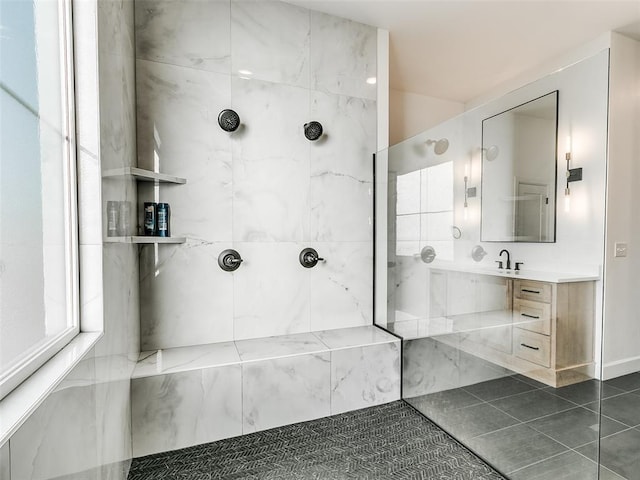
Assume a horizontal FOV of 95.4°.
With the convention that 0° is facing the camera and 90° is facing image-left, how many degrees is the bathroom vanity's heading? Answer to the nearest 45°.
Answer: approximately 45°

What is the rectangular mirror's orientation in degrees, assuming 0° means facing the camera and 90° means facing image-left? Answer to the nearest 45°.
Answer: approximately 45°

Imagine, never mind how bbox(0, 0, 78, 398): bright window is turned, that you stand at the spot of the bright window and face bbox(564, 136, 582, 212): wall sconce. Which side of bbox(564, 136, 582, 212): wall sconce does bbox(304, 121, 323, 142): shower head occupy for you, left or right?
left

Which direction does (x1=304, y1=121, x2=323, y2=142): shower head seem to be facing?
toward the camera

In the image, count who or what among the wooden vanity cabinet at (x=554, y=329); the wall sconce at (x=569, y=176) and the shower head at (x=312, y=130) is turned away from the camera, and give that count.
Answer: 0

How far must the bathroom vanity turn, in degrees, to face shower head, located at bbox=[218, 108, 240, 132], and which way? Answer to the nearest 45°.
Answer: approximately 45° to its right

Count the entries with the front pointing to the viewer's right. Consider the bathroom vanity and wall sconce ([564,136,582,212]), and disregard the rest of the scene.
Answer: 0

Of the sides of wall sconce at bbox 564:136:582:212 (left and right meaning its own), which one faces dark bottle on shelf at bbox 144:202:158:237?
front

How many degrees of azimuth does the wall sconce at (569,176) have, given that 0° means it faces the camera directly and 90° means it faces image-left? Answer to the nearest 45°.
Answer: approximately 45°

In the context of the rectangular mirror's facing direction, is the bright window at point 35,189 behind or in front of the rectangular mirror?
in front
